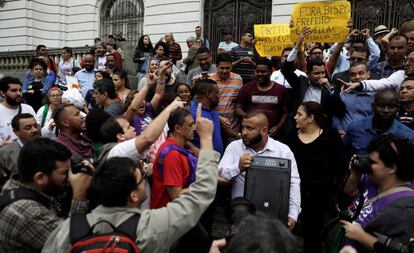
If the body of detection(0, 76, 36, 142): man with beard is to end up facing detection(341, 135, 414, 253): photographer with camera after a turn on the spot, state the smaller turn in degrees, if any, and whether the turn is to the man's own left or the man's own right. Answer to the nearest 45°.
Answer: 0° — they already face them

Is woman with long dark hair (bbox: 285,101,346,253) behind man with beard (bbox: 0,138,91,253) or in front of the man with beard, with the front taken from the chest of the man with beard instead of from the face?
in front

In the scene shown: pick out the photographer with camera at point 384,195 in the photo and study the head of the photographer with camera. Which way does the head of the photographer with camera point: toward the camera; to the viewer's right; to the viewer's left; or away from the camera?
to the viewer's left

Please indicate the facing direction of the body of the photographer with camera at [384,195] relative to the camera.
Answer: to the viewer's left

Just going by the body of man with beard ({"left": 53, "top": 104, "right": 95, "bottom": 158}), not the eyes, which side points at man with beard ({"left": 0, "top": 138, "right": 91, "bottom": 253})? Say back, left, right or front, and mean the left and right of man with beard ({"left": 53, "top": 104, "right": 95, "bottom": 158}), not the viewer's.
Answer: right

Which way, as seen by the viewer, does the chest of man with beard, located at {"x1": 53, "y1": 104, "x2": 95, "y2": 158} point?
to the viewer's right

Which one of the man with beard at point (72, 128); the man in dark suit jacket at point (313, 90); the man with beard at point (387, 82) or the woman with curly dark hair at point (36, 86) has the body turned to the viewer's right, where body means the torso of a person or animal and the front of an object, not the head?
the man with beard at point (72, 128)

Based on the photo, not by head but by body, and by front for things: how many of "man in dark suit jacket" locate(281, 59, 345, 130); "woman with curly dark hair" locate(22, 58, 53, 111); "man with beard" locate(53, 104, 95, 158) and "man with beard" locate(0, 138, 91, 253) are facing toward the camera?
2

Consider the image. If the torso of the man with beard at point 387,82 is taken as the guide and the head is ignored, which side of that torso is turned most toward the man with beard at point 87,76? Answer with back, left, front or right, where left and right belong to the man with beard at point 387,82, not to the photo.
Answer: front

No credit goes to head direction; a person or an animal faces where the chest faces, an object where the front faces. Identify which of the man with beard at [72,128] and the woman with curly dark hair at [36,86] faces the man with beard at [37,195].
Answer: the woman with curly dark hair

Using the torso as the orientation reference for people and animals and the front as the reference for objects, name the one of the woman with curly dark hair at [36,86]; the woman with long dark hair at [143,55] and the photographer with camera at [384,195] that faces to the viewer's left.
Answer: the photographer with camera
